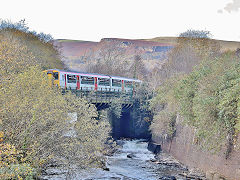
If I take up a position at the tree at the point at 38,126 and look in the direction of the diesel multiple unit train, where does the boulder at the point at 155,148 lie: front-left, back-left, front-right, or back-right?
front-right

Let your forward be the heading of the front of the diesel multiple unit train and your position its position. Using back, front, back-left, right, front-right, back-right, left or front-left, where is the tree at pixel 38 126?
front-left

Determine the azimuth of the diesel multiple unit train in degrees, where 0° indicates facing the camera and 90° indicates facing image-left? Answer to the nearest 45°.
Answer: approximately 45°

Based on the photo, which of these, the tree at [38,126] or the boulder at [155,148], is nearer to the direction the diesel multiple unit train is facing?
the tree

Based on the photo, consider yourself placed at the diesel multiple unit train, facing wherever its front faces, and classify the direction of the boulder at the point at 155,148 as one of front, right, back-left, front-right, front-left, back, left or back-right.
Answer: left
